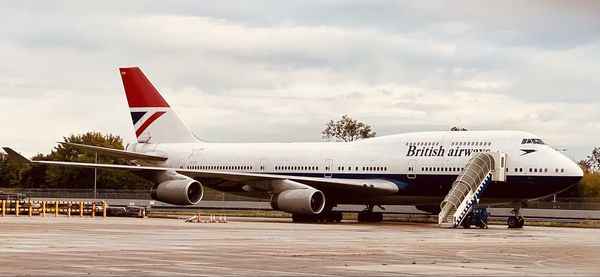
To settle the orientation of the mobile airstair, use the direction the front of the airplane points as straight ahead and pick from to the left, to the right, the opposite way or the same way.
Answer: to the left

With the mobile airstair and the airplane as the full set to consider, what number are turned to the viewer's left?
0

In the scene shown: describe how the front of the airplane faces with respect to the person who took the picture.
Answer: facing the viewer and to the right of the viewer
